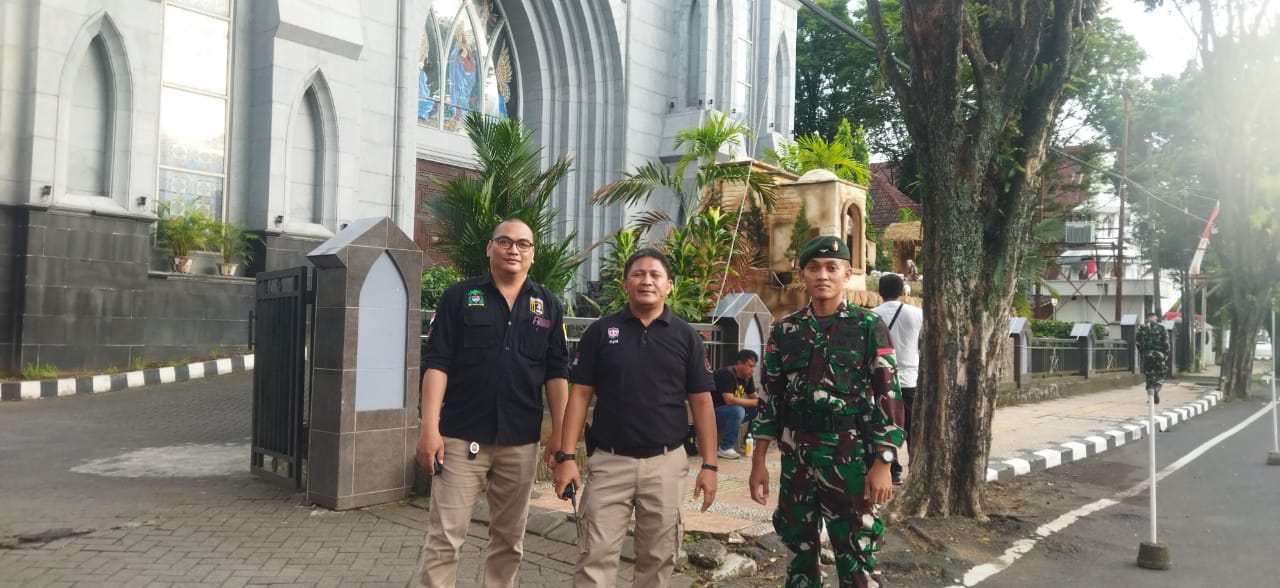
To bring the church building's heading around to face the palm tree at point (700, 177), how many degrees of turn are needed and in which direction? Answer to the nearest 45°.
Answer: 0° — it already faces it

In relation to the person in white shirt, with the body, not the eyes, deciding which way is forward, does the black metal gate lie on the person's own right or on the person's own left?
on the person's own left

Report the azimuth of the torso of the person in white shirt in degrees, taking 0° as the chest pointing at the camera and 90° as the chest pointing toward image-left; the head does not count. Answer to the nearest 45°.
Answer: approximately 180°

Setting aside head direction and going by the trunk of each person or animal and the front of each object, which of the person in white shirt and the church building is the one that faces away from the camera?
the person in white shirt

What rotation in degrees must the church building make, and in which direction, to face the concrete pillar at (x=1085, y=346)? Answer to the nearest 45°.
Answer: approximately 45° to its left

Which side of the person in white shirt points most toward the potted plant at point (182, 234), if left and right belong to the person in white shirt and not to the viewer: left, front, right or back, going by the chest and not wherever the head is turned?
left

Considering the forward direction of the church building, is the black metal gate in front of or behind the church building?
in front

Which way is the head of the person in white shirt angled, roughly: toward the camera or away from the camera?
away from the camera

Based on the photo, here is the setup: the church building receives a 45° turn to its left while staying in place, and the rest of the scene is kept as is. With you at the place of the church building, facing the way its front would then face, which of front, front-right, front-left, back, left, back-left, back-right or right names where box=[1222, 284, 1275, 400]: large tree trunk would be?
front

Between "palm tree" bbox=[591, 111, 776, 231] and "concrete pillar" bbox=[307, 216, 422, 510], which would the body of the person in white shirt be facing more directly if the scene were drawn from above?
the palm tree

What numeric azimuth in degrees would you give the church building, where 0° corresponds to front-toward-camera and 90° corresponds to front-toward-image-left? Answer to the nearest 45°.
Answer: approximately 315°

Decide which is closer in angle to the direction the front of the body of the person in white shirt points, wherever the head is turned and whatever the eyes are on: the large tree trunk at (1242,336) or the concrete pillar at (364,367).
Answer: the large tree trunk

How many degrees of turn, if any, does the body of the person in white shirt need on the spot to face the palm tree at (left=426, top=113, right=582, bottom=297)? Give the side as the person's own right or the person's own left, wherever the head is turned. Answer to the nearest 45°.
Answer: approximately 90° to the person's own left

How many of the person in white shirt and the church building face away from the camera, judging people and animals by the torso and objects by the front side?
1

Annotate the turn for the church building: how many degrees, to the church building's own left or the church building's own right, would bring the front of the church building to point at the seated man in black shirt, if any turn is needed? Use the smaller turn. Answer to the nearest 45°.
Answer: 0° — it already faces them
